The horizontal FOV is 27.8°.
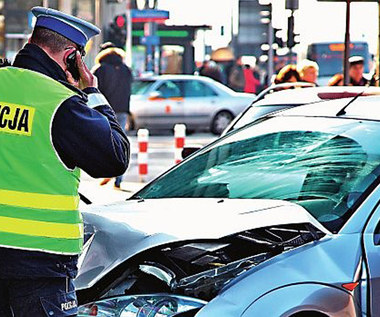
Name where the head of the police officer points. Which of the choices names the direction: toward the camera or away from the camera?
away from the camera

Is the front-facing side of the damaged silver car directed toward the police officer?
yes

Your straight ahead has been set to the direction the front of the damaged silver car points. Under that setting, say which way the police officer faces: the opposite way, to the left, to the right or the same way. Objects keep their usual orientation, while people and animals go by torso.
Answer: the opposite way

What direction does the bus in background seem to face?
toward the camera

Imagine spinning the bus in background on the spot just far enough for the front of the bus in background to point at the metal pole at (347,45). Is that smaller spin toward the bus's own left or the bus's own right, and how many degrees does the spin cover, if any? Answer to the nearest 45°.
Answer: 0° — it already faces it

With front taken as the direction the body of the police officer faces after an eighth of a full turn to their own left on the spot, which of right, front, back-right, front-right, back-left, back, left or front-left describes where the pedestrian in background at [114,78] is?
front

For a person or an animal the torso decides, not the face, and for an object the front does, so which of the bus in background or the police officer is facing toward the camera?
the bus in background

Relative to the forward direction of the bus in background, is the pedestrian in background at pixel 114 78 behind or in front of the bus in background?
in front

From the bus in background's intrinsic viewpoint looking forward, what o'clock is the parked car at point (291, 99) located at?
The parked car is roughly at 12 o'clock from the bus in background.

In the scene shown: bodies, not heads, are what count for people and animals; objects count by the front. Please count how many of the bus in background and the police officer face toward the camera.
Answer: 1

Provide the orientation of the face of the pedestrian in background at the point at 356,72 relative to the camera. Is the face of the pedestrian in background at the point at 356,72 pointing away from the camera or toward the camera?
toward the camera

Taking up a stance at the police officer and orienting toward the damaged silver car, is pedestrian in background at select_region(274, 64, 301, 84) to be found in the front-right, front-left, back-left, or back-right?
front-left

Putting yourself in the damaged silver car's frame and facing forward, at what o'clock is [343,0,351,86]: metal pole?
The metal pole is roughly at 5 o'clock from the damaged silver car.
